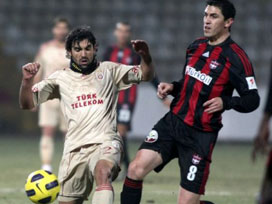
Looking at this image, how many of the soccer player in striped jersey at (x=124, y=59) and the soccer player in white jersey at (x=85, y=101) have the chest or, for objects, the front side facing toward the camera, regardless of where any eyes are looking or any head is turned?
2

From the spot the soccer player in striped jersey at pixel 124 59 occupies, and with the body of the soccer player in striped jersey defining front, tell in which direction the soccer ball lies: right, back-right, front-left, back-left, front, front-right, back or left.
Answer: front

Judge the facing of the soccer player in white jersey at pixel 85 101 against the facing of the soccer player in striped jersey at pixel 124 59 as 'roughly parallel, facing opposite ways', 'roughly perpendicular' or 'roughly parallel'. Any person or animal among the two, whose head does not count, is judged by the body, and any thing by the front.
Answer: roughly parallel

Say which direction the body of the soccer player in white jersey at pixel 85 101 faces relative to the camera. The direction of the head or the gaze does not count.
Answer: toward the camera

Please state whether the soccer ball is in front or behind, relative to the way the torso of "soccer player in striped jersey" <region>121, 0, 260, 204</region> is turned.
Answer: in front

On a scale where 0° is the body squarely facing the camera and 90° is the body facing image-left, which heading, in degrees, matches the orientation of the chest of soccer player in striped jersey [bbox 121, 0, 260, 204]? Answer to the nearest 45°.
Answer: approximately 45°

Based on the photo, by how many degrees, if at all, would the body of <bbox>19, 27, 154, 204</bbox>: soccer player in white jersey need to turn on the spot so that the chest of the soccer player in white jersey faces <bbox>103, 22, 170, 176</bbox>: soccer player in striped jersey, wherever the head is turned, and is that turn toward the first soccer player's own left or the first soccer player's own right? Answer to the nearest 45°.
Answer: approximately 180°

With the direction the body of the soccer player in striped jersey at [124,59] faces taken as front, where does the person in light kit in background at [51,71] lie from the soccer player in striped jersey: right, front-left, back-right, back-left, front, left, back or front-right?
right

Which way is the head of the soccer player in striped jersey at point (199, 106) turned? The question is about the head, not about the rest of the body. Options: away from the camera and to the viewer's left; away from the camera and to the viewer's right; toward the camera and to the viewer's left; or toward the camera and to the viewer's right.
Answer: toward the camera and to the viewer's left

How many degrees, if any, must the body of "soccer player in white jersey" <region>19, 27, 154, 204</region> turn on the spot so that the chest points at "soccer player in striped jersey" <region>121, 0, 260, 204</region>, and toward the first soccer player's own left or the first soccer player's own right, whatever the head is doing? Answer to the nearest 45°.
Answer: approximately 90° to the first soccer player's own left

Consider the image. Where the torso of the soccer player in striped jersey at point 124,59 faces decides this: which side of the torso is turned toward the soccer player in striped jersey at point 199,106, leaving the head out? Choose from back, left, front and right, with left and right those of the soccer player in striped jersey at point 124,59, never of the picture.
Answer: front

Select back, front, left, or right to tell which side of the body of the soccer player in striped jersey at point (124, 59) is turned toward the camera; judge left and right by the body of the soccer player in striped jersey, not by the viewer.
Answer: front
